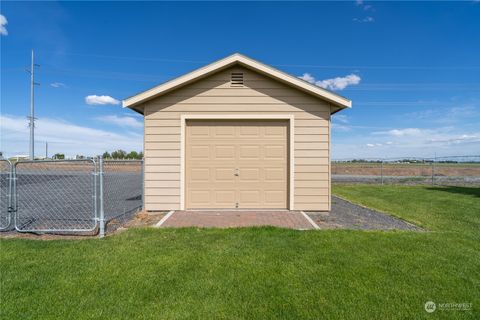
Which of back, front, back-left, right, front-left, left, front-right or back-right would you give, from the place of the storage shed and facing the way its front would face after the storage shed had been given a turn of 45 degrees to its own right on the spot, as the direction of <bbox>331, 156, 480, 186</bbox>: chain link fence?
back

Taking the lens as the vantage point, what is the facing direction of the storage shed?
facing the viewer
